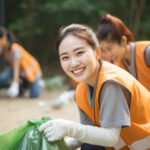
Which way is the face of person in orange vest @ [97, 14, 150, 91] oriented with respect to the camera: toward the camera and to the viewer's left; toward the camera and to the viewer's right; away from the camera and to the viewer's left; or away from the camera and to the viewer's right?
toward the camera and to the viewer's left

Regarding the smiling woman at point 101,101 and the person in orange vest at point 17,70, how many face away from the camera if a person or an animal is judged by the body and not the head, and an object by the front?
0

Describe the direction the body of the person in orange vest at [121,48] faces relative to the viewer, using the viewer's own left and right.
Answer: facing the viewer and to the left of the viewer

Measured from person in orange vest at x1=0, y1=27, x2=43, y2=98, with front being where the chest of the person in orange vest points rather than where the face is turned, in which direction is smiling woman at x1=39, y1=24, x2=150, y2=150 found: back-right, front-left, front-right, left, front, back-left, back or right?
left

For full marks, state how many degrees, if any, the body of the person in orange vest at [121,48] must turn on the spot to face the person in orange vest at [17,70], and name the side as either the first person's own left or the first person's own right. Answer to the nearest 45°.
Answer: approximately 90° to the first person's own right
